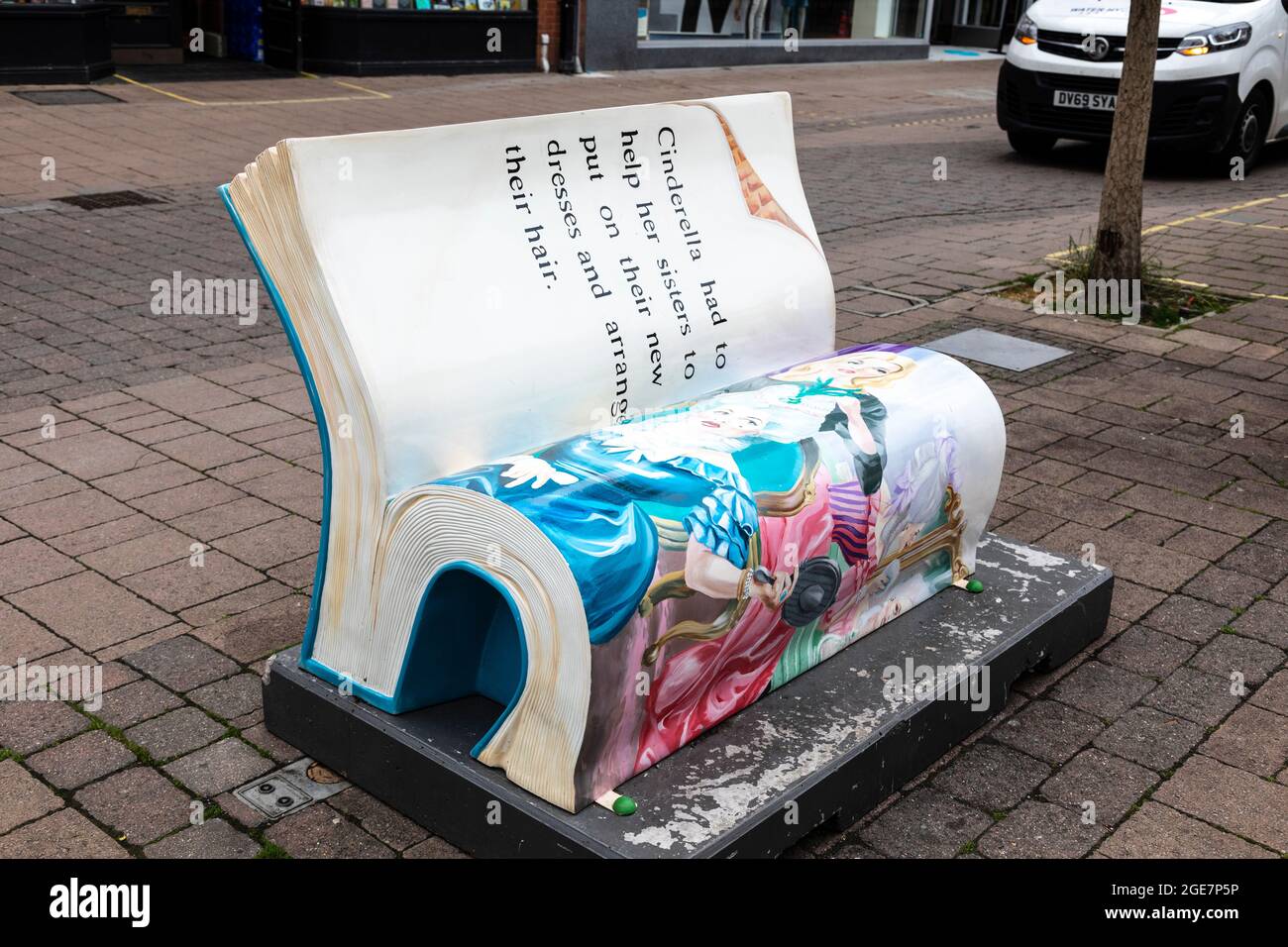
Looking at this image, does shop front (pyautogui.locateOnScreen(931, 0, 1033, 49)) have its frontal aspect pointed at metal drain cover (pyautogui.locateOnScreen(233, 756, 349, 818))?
yes

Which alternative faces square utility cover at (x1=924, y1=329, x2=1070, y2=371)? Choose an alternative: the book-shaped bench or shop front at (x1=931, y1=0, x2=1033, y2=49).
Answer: the shop front

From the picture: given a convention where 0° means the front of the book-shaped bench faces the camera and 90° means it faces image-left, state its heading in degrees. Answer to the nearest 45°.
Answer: approximately 315°

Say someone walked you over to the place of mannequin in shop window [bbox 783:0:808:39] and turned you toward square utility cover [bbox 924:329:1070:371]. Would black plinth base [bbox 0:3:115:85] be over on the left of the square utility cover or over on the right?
right

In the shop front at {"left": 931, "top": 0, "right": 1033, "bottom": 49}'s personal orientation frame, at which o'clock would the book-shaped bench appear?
The book-shaped bench is roughly at 12 o'clock from the shop front.

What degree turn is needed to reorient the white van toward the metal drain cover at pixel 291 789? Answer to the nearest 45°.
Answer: approximately 45° to its left

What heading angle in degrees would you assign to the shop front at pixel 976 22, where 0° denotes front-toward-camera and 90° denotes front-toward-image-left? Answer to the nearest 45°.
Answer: approximately 0°

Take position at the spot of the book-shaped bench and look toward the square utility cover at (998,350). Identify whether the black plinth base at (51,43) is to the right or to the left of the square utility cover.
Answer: left

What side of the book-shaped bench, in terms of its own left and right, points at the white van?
left

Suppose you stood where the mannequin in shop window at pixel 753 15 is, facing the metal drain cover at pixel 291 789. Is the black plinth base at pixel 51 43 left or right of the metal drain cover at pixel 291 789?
right

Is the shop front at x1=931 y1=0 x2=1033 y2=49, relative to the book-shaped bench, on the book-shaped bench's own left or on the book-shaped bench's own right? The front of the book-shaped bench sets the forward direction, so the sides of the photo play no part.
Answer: on the book-shaped bench's own left
